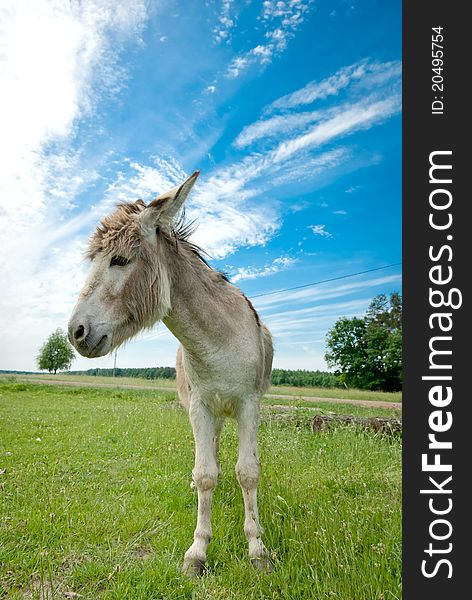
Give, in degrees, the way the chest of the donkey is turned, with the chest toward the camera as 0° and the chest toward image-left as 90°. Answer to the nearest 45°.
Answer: approximately 0°
